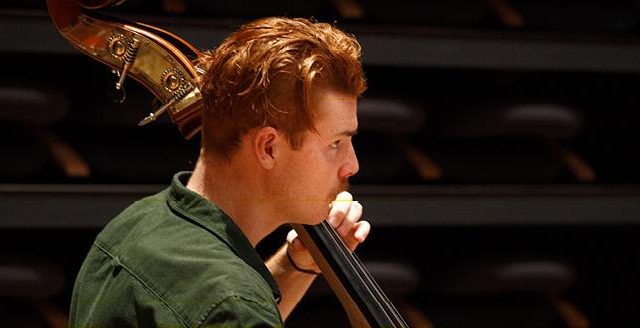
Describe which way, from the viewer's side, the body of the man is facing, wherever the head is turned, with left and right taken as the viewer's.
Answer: facing away from the viewer and to the right of the viewer

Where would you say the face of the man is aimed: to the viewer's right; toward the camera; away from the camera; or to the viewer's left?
to the viewer's right
